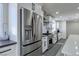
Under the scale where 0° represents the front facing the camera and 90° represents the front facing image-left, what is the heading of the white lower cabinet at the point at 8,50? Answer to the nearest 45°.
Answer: approximately 315°
